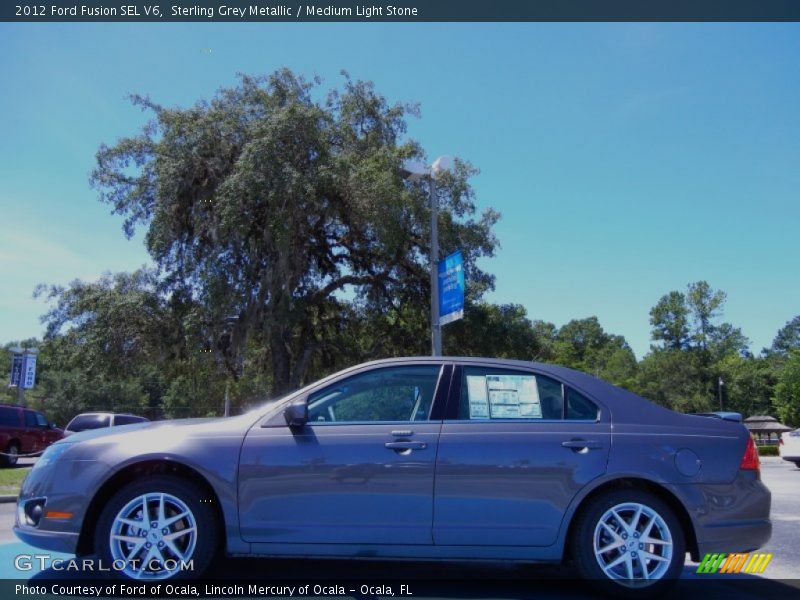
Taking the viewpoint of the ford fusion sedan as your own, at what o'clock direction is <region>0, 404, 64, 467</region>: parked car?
The parked car is roughly at 2 o'clock from the ford fusion sedan.

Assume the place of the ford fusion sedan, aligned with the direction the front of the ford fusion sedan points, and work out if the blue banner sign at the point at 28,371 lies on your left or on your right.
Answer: on your right

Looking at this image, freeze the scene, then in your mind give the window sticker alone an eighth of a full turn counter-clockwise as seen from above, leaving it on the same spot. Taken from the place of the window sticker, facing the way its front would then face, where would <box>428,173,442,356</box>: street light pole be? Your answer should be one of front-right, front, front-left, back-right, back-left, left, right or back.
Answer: back-left

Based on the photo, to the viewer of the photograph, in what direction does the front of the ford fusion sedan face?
facing to the left of the viewer

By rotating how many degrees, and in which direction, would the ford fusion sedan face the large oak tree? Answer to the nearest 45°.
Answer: approximately 90° to its right

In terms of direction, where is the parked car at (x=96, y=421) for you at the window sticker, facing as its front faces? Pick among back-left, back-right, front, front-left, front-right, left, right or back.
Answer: back-right

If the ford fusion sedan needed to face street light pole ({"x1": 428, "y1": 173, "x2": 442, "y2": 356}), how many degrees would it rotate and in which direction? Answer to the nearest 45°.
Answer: approximately 90° to its right

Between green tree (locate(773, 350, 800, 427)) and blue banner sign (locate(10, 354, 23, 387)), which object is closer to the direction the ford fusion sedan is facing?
the blue banner sign

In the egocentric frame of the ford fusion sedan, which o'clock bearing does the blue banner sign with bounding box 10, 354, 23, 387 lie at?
The blue banner sign is roughly at 2 o'clock from the ford fusion sedan.

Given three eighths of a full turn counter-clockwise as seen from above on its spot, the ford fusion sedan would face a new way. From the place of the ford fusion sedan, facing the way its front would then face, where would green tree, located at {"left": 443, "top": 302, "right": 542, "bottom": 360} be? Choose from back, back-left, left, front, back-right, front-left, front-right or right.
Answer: back-left

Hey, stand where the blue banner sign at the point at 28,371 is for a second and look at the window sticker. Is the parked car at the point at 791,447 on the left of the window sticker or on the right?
left

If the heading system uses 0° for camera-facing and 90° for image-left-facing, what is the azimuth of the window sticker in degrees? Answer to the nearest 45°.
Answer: approximately 0°
